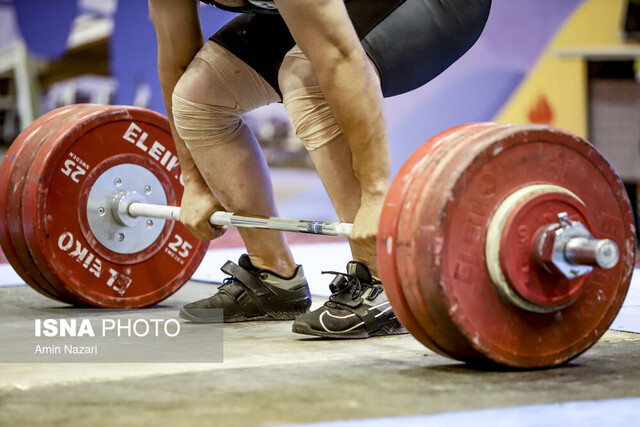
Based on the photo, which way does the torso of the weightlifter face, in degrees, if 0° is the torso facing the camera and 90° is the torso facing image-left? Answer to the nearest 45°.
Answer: approximately 45°
